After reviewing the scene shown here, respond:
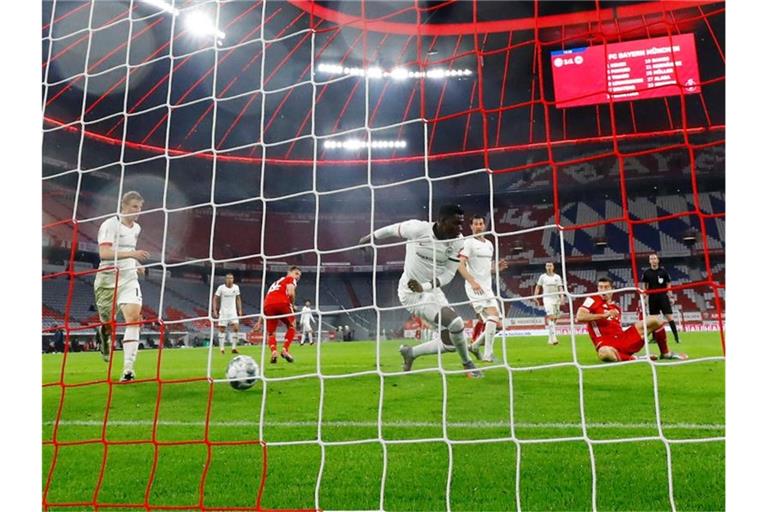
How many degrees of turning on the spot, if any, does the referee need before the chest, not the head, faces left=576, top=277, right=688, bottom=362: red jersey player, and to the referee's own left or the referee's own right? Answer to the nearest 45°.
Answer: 0° — they already face them

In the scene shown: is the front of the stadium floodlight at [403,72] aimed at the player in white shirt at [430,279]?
yes

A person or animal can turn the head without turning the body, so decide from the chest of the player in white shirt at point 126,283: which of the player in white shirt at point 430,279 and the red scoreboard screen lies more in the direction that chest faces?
the player in white shirt

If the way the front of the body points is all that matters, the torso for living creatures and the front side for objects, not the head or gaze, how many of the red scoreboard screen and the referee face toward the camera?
2

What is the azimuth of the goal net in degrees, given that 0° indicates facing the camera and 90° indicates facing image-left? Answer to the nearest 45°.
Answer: approximately 180°
